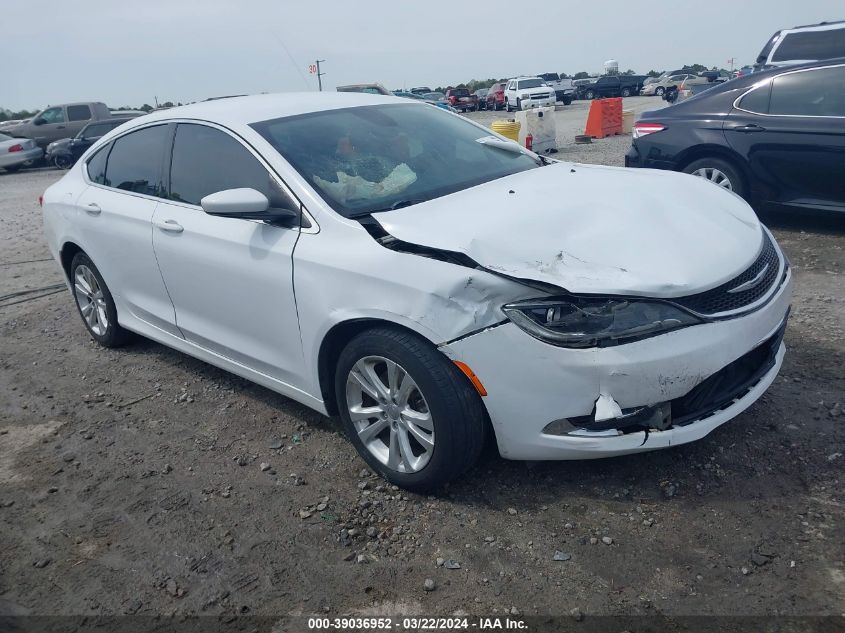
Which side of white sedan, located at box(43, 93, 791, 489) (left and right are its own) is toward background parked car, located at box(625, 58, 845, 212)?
left

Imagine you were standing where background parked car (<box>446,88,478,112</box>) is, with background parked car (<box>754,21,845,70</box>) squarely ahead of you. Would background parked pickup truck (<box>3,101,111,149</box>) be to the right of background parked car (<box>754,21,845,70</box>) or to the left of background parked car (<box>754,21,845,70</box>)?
right

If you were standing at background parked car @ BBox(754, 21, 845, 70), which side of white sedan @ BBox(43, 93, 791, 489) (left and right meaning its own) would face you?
left

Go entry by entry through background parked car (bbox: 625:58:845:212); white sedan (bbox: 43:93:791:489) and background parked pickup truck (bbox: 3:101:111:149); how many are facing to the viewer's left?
1

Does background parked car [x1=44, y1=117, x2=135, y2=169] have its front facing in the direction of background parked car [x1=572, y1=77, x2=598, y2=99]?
no

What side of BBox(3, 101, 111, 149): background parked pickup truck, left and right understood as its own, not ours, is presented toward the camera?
left

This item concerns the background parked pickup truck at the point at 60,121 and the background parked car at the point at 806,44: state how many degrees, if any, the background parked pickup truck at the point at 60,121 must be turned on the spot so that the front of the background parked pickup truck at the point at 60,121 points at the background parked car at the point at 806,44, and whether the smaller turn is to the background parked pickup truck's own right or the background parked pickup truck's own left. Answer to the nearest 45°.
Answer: approximately 135° to the background parked pickup truck's own left

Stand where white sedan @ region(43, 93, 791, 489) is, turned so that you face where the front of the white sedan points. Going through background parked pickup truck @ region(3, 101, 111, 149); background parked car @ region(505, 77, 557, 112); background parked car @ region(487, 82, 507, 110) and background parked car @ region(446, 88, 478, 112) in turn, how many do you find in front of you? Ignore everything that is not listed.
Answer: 0

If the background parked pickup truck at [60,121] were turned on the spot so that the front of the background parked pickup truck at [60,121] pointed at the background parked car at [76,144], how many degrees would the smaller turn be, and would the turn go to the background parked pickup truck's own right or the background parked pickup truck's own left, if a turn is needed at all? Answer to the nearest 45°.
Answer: approximately 90° to the background parked pickup truck's own left

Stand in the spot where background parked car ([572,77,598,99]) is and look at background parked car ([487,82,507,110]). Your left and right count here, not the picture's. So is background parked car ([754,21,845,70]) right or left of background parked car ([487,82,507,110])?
left

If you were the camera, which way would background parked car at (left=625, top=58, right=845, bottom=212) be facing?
facing to the right of the viewer

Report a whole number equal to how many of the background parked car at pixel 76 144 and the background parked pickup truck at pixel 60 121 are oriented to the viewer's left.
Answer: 2

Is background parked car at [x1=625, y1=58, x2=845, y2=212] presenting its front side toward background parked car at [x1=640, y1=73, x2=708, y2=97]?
no

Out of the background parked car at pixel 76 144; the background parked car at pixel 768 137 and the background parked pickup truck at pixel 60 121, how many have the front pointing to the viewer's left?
2

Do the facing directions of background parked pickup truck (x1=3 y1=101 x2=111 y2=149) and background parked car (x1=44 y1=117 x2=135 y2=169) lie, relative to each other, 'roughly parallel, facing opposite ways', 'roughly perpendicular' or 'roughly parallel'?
roughly parallel

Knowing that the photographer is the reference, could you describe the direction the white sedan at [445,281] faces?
facing the viewer and to the right of the viewer

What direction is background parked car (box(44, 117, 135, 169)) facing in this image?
to the viewer's left

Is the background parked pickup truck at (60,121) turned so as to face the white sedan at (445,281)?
no

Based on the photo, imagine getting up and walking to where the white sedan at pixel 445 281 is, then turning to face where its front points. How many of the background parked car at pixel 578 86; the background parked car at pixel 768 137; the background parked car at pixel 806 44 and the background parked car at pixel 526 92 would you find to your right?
0
